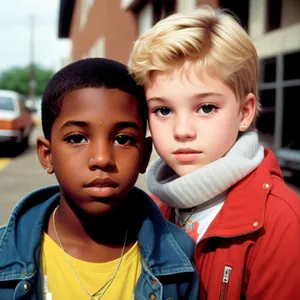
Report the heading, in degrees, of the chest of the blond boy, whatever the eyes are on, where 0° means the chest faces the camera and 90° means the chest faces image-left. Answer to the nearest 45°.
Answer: approximately 45°
